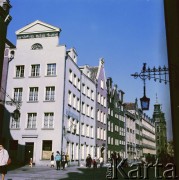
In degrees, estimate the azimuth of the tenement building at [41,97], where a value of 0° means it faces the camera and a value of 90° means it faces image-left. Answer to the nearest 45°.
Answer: approximately 0°
